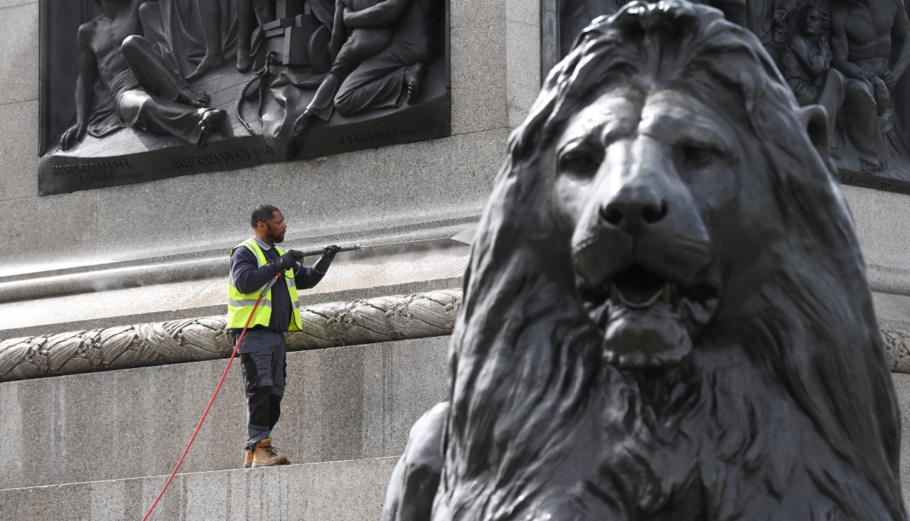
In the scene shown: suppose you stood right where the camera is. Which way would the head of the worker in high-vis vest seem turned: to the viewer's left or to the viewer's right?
to the viewer's right

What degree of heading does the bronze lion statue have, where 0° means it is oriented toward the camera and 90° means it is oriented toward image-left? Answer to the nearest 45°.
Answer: approximately 0°

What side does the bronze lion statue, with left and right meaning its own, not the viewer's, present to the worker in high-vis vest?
back
